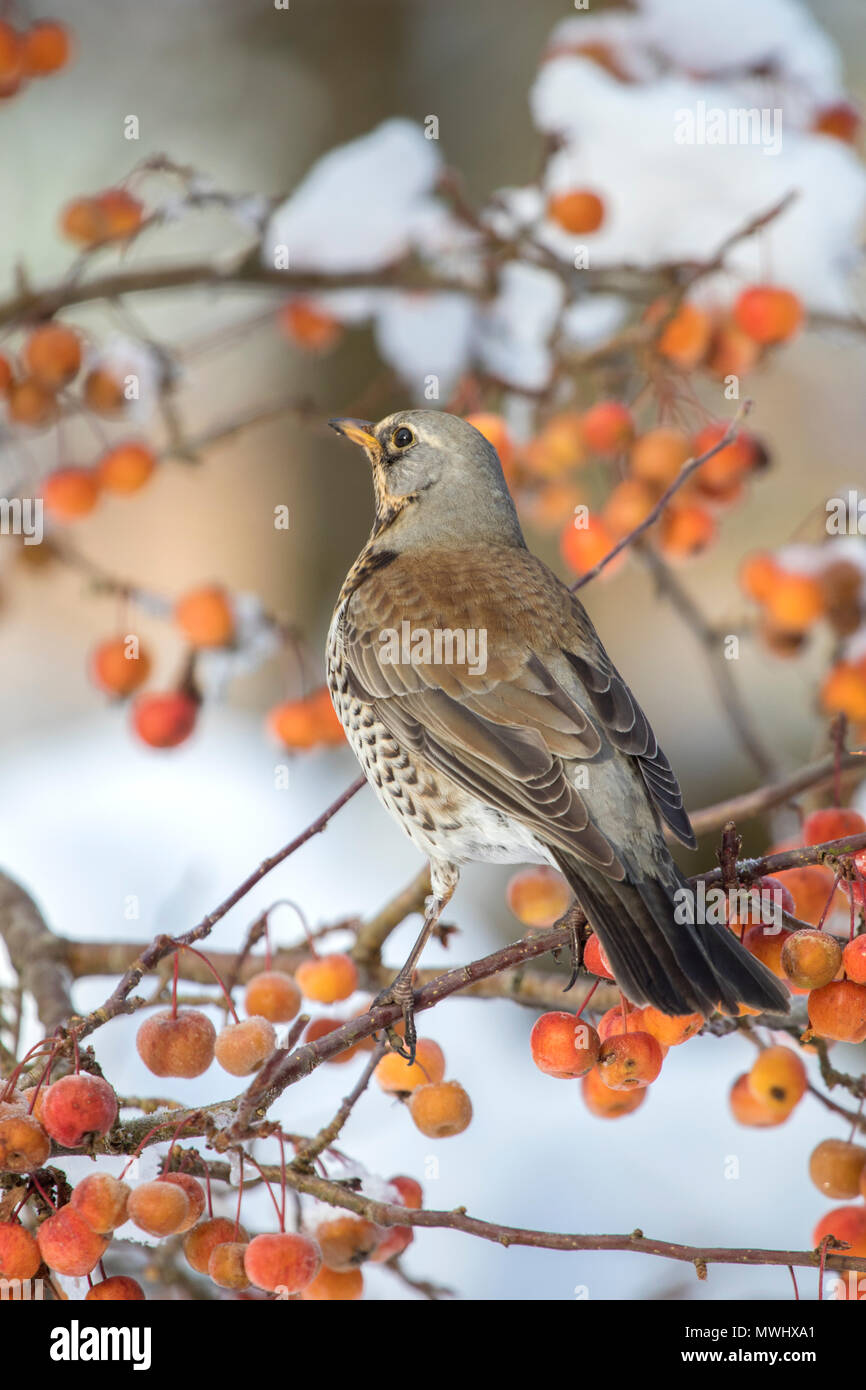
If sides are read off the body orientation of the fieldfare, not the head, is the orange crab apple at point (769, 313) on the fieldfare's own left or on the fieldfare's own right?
on the fieldfare's own right

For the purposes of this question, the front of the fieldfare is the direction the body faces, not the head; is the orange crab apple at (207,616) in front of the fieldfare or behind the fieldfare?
in front

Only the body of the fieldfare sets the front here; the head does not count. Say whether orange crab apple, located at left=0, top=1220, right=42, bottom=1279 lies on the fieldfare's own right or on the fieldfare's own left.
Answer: on the fieldfare's own left

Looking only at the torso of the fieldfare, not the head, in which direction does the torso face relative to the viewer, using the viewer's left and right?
facing away from the viewer and to the left of the viewer

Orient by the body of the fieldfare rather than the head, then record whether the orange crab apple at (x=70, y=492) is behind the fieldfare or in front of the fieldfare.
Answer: in front
